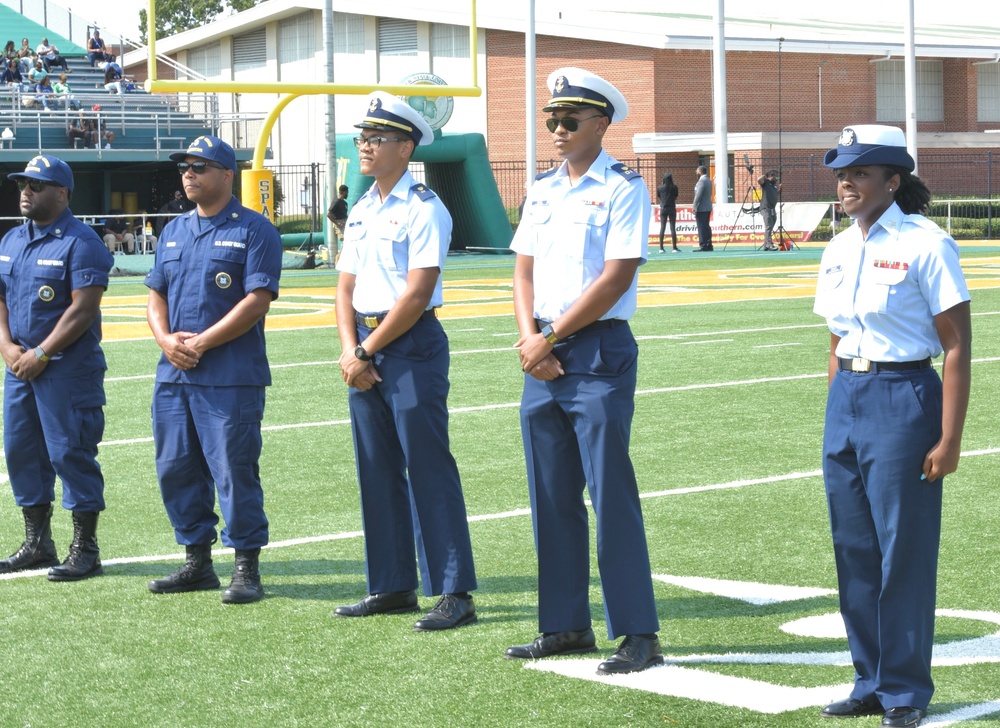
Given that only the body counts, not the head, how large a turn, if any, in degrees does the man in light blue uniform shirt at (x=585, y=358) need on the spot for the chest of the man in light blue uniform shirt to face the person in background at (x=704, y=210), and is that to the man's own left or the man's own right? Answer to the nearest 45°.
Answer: approximately 135° to the man's own right

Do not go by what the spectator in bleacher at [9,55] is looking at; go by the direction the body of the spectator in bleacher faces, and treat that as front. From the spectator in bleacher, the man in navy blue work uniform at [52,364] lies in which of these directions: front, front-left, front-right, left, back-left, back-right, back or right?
front-right

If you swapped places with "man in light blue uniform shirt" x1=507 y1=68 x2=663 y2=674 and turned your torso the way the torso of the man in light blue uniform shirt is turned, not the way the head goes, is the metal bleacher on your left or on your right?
on your right

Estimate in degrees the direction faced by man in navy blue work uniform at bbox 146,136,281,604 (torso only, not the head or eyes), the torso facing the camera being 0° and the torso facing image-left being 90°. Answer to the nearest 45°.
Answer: approximately 45°

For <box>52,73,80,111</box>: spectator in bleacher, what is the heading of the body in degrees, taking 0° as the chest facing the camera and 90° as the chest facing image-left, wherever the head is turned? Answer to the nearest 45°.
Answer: approximately 315°

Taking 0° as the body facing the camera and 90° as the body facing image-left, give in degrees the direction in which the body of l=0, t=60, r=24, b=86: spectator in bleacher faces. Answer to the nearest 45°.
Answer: approximately 315°

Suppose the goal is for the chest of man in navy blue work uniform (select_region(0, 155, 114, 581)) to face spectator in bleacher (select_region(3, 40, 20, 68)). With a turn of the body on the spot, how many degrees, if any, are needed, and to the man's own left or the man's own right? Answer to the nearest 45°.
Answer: approximately 135° to the man's own right
